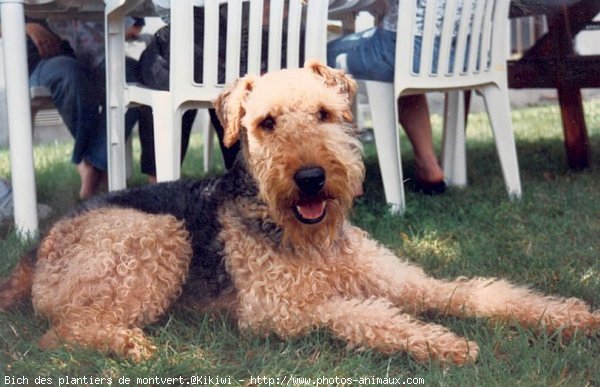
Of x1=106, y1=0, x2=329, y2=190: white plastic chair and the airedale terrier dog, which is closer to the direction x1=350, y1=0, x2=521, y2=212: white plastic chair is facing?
the white plastic chair

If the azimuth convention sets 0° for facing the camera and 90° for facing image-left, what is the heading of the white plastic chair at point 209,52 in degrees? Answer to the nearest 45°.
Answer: approximately 135°

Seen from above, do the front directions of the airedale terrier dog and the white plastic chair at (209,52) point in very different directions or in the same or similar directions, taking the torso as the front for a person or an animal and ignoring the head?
very different directions

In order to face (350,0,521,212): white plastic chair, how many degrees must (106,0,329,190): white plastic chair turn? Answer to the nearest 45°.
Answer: approximately 135° to its right

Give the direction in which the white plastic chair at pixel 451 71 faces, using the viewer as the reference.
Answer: facing away from the viewer and to the left of the viewer

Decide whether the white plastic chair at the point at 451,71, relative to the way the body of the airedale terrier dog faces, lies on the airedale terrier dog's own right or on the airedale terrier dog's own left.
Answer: on the airedale terrier dog's own left

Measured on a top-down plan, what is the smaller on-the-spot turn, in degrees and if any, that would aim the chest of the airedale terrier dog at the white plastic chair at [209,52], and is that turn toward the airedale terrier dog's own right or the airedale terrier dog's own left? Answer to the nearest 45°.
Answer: approximately 135° to the airedale terrier dog's own left

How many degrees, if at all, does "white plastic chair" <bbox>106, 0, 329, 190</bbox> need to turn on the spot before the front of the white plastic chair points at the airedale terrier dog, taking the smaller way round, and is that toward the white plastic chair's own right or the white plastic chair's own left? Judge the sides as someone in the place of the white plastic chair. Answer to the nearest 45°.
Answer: approximately 135° to the white plastic chair's own left

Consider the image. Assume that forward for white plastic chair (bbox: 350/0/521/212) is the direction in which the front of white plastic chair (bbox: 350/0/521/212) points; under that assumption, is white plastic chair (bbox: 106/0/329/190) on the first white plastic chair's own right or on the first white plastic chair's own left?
on the first white plastic chair's own left

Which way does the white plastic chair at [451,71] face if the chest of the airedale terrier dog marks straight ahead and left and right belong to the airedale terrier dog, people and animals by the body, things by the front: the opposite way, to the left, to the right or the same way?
the opposite way
